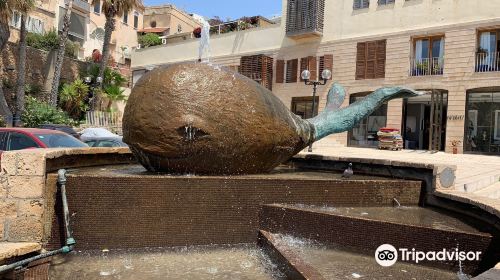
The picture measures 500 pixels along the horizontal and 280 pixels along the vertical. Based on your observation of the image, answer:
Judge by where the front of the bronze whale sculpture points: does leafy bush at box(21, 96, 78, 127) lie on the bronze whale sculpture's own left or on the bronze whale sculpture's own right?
on the bronze whale sculpture's own right

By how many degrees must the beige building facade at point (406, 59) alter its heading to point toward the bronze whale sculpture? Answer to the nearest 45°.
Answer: approximately 45° to its left

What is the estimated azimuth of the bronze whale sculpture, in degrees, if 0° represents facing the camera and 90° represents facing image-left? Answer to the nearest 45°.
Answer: approximately 90°

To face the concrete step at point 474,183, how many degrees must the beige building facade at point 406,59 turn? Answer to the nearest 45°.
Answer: approximately 45° to its left

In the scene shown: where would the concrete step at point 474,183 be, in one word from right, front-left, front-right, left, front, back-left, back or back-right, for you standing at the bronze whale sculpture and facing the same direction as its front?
back-right

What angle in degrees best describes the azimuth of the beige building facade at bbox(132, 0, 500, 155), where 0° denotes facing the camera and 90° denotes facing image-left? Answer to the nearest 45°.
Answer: approximately 45°

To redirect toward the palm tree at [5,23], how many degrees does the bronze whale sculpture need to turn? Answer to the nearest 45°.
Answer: approximately 45° to its right

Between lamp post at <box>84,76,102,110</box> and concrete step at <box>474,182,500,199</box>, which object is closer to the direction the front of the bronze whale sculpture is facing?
the lamp post

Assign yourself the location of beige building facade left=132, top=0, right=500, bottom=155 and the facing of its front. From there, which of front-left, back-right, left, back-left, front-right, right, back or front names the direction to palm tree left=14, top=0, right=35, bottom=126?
front-right

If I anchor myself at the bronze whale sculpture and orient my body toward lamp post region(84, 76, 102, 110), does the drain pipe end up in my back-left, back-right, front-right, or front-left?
back-left

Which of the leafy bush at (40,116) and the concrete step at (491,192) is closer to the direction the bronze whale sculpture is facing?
the leafy bush
